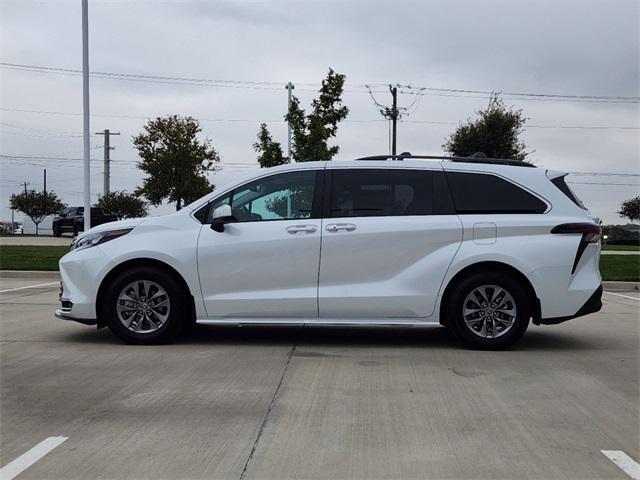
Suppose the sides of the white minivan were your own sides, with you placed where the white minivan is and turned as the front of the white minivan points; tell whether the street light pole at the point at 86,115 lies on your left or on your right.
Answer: on your right

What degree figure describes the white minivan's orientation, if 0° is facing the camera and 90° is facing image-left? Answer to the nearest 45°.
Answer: approximately 90°

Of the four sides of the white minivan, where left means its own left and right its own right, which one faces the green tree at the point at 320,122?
right

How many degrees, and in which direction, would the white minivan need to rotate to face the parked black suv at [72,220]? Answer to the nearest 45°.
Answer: approximately 45° to its right

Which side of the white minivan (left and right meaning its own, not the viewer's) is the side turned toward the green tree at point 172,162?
right
